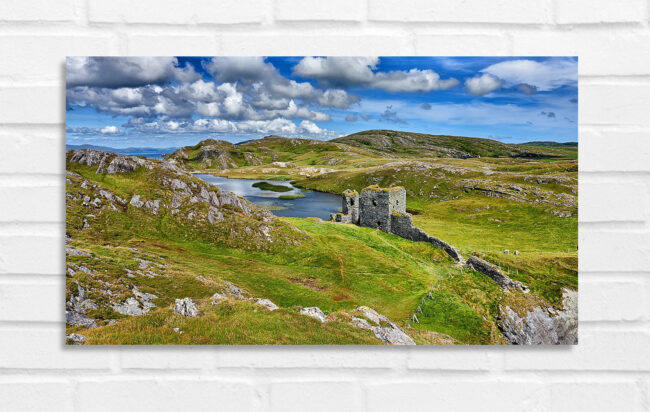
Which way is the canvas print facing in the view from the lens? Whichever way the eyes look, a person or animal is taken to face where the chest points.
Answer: facing the viewer
